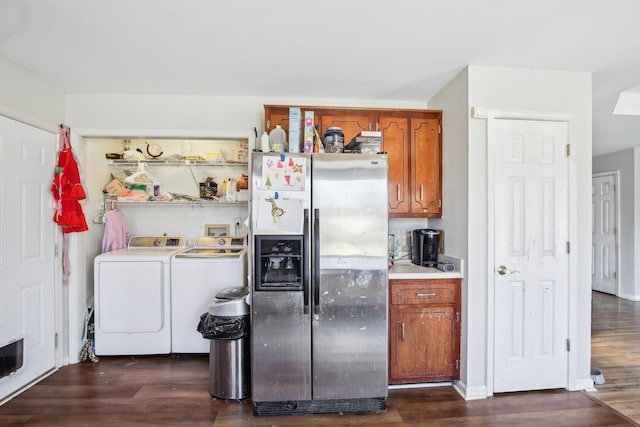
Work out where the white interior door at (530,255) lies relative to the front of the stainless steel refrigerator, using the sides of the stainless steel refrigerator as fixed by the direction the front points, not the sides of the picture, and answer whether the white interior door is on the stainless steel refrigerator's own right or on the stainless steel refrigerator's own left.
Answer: on the stainless steel refrigerator's own left

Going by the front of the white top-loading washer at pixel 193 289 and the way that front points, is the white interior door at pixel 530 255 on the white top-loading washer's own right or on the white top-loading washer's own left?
on the white top-loading washer's own left

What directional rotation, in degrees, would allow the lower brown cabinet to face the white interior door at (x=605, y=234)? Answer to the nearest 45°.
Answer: approximately 135° to its left

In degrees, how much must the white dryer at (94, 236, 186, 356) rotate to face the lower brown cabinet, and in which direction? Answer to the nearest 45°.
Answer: approximately 45° to its left

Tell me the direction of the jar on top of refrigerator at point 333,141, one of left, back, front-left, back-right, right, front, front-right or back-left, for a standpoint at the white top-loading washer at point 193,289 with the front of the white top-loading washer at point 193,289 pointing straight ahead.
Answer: front-left

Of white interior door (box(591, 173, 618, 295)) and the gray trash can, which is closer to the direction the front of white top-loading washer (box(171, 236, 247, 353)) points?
the gray trash can

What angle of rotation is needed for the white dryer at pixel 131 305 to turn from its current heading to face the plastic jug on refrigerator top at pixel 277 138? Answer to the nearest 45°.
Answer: approximately 45° to its left

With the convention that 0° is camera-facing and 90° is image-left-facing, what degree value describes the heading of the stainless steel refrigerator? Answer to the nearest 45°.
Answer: approximately 0°

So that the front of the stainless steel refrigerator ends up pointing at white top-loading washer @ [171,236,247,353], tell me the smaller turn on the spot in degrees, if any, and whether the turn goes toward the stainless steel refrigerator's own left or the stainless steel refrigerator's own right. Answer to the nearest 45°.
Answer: approximately 135° to the stainless steel refrigerator's own right

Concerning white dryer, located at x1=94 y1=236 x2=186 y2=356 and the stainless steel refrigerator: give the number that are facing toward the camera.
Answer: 2

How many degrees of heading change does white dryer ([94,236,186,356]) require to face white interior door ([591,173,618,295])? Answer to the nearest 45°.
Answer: approximately 90° to its left

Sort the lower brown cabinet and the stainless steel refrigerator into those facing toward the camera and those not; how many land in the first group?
2

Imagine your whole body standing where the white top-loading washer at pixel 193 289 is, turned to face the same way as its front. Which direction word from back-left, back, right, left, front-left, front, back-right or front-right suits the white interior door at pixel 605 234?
left
